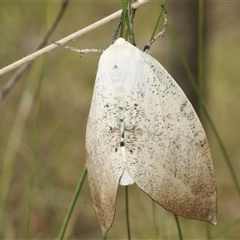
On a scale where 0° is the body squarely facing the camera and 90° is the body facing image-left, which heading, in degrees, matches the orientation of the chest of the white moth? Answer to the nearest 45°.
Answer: approximately 180°
